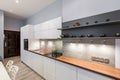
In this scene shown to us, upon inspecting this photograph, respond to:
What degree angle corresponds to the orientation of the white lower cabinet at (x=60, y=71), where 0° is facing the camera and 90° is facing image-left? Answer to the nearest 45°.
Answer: approximately 45°

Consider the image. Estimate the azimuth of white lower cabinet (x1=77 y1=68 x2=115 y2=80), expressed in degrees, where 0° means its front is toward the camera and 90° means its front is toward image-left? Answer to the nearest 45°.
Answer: approximately 45°
